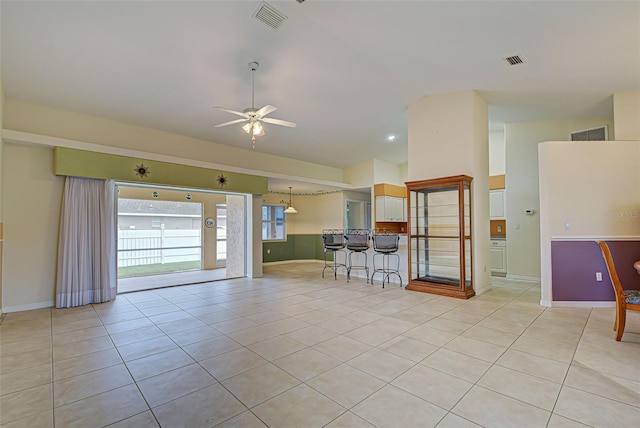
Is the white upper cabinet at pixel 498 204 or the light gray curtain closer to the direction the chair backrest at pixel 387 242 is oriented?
the white upper cabinet

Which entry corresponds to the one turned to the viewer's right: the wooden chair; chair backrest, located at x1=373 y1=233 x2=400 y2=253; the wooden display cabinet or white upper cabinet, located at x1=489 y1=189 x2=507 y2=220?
the wooden chair

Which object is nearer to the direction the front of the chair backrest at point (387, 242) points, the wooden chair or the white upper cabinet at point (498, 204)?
the white upper cabinet

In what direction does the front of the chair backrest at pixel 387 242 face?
away from the camera

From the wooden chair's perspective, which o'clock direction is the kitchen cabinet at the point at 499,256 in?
The kitchen cabinet is roughly at 8 o'clock from the wooden chair.

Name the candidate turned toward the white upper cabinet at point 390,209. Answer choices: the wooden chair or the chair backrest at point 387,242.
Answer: the chair backrest

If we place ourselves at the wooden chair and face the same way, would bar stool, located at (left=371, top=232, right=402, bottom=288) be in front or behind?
behind

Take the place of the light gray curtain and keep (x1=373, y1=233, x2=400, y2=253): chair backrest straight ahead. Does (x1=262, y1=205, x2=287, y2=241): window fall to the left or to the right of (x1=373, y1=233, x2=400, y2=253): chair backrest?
left

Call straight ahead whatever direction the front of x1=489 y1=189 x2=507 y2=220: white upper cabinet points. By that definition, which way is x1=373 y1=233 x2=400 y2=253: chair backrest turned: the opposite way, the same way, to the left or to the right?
the opposite way

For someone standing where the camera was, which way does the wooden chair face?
facing to the right of the viewer

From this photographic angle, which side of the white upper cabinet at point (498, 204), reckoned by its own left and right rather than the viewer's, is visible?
front

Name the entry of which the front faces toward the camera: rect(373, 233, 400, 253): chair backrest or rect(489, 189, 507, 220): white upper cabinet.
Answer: the white upper cabinet

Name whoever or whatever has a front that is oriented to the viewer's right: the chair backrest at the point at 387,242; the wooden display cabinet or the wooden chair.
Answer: the wooden chair

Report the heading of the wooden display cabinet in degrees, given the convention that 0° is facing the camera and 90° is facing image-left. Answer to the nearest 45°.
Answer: approximately 45°

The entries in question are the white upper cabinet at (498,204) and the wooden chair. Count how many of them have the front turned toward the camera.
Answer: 1

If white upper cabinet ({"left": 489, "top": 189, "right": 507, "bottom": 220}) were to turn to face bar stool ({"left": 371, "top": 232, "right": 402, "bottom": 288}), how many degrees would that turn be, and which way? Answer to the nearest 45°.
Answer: approximately 45° to its right
